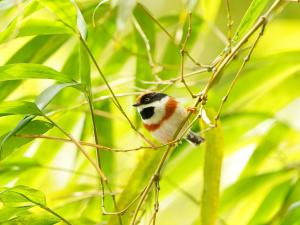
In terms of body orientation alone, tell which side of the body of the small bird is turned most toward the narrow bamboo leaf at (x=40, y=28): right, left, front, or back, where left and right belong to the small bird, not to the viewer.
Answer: front

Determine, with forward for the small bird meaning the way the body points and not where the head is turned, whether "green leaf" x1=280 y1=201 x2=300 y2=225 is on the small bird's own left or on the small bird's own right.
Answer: on the small bird's own left

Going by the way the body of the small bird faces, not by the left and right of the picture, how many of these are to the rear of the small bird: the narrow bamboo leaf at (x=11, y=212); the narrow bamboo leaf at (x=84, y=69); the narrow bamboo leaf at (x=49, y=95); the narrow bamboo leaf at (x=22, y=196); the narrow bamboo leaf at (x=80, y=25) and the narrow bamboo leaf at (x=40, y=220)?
0

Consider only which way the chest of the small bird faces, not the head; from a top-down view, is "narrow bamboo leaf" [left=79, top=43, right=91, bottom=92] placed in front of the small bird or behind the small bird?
in front

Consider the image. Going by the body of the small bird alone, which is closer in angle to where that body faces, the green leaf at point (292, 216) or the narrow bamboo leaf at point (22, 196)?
the narrow bamboo leaf

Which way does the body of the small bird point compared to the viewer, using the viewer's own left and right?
facing the viewer and to the left of the viewer

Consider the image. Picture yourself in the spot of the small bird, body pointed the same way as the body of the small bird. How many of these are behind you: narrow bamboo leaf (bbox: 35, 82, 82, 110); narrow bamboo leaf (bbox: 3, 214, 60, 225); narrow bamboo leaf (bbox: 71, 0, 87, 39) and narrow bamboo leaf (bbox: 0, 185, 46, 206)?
0

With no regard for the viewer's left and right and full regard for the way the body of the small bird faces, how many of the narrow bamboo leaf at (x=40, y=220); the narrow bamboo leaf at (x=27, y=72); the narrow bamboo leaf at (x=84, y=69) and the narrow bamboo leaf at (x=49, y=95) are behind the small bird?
0

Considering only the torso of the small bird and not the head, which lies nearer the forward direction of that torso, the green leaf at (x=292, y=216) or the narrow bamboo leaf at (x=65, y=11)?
the narrow bamboo leaf
